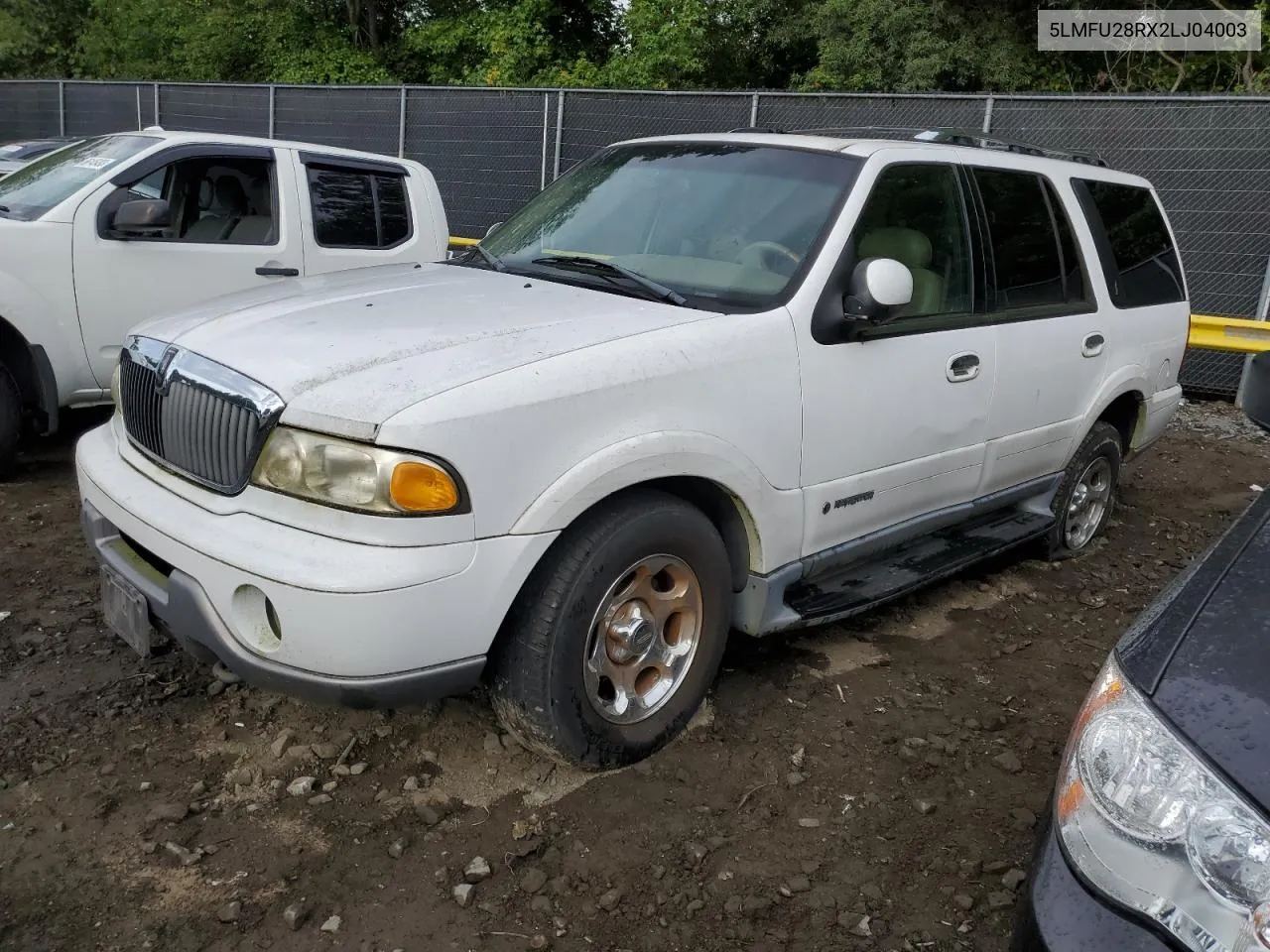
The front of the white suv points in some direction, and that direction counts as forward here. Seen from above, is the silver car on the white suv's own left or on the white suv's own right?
on the white suv's own right

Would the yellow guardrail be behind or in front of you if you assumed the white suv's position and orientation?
behind

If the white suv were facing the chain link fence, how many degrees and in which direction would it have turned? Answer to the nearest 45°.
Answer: approximately 135° to its right

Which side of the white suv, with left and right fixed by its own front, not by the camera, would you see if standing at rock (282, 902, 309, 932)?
front

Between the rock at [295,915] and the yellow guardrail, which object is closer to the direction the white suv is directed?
the rock

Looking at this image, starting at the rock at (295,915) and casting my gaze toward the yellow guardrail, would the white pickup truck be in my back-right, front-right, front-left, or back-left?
front-left

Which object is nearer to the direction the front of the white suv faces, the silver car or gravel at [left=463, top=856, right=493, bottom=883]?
the gravel

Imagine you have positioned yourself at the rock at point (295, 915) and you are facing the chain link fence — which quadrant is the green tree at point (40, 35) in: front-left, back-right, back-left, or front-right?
front-left

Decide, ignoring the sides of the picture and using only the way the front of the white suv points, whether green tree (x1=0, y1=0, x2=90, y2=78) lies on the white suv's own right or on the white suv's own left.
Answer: on the white suv's own right

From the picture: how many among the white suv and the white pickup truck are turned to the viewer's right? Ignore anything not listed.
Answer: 0

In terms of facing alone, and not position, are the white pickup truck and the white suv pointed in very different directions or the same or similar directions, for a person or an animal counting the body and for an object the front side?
same or similar directions

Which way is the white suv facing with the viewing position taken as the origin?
facing the viewer and to the left of the viewer
